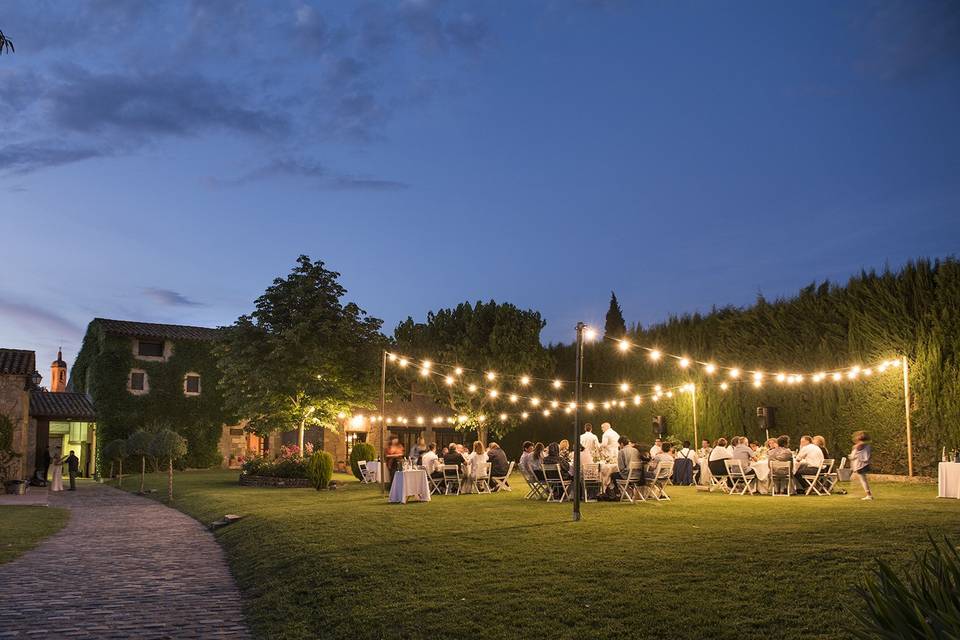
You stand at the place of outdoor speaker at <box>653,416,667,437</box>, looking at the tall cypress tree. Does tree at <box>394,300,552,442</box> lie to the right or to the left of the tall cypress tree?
left

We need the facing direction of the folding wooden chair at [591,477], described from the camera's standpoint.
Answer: facing away from the viewer

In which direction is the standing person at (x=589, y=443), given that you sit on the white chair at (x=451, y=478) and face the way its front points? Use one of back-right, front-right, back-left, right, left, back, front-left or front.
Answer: right

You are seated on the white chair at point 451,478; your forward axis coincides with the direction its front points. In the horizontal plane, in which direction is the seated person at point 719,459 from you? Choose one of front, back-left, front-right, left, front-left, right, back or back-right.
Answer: right

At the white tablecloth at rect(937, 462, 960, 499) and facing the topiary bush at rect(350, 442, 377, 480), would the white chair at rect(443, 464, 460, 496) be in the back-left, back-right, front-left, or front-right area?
front-left

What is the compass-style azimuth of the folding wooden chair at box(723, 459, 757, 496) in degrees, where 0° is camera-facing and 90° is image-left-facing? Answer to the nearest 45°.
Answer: approximately 225°

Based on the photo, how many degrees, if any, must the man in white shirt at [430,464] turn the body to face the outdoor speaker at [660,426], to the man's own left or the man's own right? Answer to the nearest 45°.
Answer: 0° — they already face it

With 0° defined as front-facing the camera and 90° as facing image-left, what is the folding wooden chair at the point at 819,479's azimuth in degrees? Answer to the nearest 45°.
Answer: approximately 135°

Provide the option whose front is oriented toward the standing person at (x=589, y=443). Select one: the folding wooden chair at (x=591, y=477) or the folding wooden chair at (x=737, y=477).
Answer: the folding wooden chair at (x=591, y=477)

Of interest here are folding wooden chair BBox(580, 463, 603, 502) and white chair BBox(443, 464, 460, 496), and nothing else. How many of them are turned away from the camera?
2

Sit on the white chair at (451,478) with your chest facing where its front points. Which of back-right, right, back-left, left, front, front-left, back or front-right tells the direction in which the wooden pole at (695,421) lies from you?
front-right

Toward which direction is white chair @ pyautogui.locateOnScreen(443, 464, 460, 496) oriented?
away from the camera
